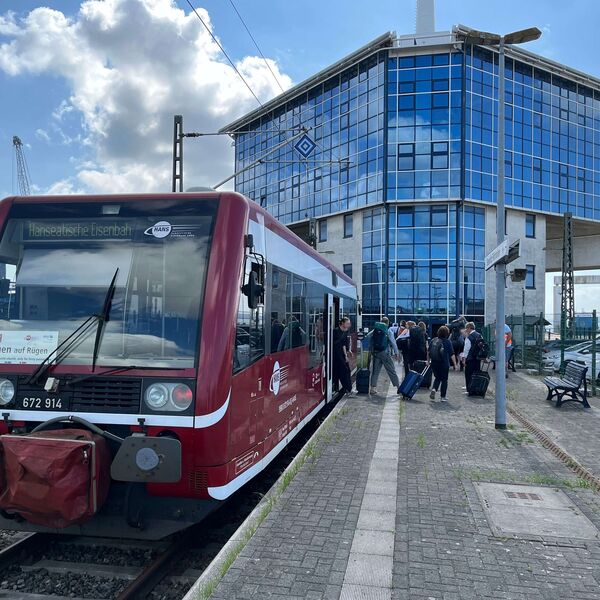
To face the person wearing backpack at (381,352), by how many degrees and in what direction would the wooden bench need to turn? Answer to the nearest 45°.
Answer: approximately 45° to its right

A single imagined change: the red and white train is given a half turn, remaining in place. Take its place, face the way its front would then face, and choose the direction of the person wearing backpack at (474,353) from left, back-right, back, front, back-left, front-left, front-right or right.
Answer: front

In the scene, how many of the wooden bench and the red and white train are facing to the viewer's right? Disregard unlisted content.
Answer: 0

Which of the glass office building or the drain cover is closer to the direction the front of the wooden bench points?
the drain cover

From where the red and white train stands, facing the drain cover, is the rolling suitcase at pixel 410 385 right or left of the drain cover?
left

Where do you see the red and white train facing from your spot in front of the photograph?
facing the viewer and to the left of the viewer

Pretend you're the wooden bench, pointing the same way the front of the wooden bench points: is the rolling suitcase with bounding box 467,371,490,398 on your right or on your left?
on your right

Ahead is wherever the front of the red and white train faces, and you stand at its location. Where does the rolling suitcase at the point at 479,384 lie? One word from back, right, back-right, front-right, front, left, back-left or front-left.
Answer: back
